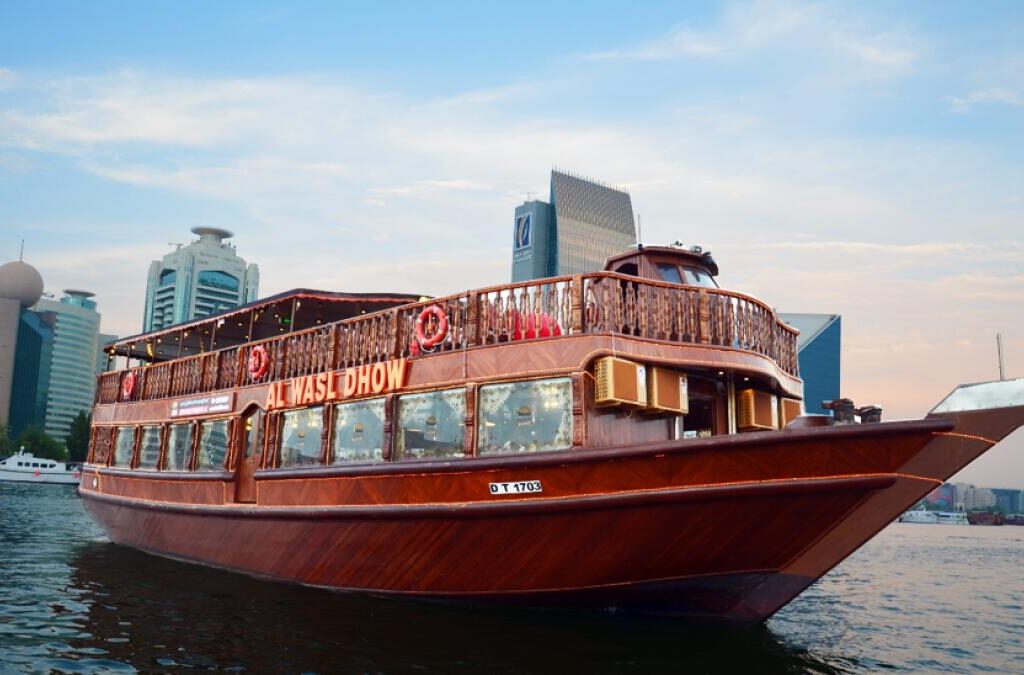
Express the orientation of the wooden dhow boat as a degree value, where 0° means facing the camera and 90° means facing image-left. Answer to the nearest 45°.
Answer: approximately 315°

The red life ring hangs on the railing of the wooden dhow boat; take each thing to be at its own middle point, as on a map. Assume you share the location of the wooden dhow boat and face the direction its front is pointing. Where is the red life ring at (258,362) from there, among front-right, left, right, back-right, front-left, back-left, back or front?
back

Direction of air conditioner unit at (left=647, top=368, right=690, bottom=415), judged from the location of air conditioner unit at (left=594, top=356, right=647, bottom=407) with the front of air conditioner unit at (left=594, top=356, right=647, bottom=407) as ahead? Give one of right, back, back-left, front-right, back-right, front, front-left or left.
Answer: left

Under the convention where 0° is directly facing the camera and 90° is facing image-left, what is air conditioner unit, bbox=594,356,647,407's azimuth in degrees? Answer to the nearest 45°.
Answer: approximately 315°

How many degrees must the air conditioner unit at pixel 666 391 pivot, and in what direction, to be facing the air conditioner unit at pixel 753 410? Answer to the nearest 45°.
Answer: approximately 90° to its left

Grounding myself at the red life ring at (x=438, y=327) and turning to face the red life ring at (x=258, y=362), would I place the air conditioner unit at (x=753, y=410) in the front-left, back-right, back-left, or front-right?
back-right

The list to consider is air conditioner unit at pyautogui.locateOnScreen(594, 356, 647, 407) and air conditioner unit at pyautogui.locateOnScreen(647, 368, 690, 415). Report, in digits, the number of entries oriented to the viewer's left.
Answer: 0
